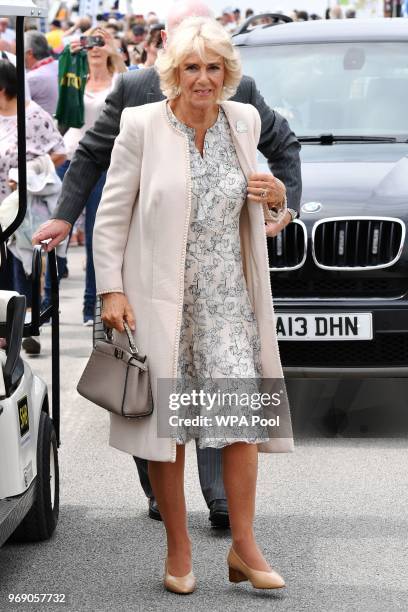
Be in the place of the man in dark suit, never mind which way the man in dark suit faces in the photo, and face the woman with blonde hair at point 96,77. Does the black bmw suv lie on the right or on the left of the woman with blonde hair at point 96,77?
right

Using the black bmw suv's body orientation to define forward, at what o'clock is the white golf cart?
The white golf cart is roughly at 1 o'clock from the black bmw suv.

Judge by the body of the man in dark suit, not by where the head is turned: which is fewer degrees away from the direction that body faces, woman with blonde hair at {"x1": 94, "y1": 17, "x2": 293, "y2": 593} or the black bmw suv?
the woman with blonde hair

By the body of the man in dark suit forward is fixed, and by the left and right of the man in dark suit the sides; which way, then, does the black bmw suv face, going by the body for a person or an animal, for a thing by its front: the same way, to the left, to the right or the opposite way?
the same way

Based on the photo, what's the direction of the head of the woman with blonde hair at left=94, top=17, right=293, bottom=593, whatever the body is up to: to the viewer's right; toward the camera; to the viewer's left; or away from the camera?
toward the camera

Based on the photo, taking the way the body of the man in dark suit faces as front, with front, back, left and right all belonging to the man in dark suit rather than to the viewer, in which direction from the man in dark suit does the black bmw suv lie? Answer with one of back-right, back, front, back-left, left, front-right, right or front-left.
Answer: back-left

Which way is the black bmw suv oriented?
toward the camera

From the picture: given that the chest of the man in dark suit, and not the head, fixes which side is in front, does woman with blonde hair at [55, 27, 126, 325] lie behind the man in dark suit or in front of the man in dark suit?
behind

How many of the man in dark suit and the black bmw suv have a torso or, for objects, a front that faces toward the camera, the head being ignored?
2
